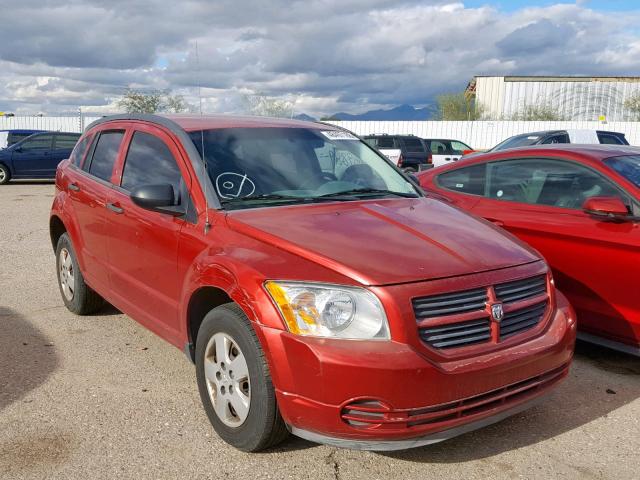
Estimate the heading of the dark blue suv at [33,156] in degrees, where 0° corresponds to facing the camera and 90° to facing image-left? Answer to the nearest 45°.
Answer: approximately 90°

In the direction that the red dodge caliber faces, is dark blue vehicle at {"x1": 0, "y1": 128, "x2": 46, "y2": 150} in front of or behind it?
behind

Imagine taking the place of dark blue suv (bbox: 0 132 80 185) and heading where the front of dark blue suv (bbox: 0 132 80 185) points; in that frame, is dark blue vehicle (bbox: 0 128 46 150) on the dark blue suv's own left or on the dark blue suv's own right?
on the dark blue suv's own right

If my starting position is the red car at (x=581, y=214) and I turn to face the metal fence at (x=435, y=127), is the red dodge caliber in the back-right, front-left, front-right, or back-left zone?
back-left

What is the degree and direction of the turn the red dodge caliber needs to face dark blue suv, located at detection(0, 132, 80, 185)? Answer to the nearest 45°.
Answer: approximately 180°

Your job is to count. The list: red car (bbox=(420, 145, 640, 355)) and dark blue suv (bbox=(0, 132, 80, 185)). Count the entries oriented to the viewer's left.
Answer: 1

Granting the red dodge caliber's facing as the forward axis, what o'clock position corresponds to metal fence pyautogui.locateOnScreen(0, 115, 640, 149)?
The metal fence is roughly at 8 o'clock from the red dodge caliber.

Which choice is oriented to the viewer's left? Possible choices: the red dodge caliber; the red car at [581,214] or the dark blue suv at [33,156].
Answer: the dark blue suv

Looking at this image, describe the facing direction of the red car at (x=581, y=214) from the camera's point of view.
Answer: facing the viewer and to the right of the viewer

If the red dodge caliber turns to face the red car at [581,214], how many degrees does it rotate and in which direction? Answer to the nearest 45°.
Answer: approximately 90° to its left

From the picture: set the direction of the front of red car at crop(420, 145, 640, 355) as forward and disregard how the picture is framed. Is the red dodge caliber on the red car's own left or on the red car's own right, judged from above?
on the red car's own right

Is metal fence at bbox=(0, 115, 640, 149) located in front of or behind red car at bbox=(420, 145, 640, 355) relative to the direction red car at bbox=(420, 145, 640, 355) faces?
behind

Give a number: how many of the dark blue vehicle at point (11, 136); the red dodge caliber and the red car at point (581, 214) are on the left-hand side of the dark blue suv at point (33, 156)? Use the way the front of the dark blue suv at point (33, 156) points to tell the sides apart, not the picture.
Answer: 2
